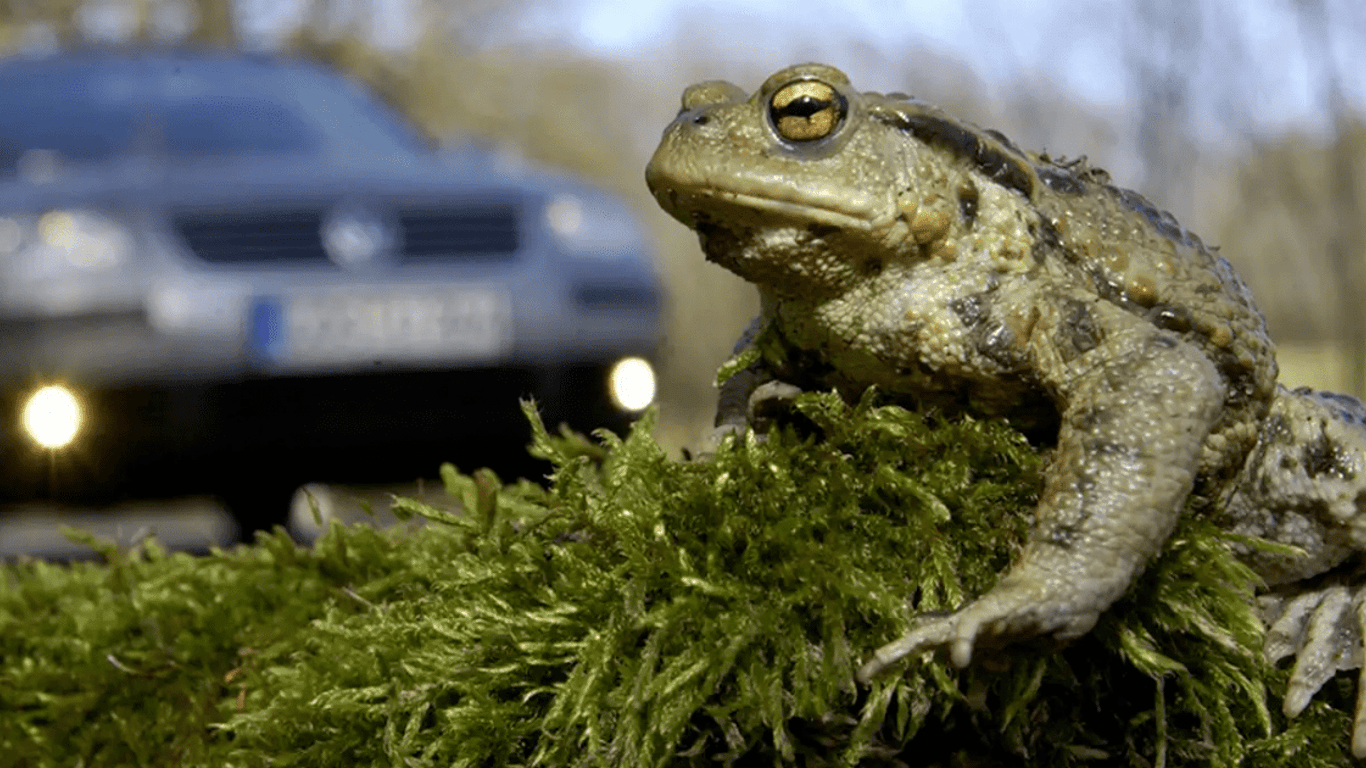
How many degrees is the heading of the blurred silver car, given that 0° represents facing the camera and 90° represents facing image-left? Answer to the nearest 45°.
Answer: approximately 315°

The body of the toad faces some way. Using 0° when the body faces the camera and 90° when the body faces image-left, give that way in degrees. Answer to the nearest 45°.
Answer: approximately 45°

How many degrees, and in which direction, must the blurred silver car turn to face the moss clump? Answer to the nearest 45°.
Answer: approximately 45° to its right
